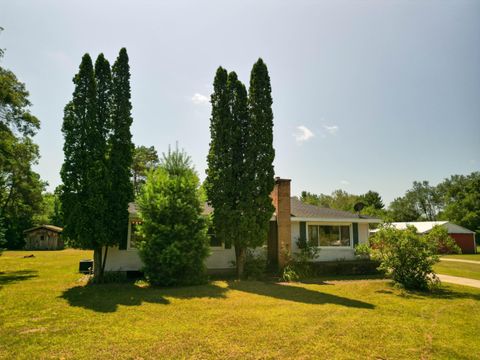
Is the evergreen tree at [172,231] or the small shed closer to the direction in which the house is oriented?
the evergreen tree

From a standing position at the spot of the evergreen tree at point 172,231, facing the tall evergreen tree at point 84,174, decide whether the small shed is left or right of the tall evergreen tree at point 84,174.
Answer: right

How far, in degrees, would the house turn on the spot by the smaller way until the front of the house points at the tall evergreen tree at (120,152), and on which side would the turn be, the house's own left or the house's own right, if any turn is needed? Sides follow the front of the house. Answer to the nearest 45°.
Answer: approximately 45° to the house's own right

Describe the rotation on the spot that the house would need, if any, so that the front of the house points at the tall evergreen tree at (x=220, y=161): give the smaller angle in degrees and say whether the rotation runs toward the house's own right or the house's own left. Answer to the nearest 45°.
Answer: approximately 45° to the house's own right

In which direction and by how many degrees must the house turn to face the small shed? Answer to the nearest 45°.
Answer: approximately 135° to its right

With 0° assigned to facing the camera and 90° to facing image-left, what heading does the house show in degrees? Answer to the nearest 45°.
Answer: approximately 0°

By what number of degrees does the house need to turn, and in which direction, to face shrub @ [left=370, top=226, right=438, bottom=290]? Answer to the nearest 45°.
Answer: approximately 45° to its left
